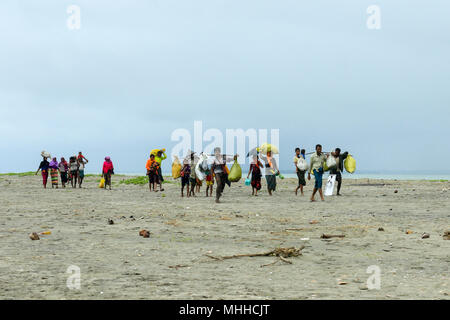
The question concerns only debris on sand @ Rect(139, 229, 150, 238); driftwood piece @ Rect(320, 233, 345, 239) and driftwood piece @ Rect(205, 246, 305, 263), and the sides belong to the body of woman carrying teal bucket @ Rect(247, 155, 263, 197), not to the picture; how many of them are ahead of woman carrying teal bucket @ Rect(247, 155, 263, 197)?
3

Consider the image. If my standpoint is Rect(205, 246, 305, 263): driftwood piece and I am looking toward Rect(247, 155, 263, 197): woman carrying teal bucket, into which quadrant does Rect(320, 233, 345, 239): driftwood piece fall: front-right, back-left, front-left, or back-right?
front-right

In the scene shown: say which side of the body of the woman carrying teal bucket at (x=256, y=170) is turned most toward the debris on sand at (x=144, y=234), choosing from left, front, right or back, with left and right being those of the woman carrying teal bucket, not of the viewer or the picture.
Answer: front

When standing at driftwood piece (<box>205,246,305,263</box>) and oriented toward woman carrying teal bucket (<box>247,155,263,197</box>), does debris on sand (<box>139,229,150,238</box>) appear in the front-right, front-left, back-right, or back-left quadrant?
front-left

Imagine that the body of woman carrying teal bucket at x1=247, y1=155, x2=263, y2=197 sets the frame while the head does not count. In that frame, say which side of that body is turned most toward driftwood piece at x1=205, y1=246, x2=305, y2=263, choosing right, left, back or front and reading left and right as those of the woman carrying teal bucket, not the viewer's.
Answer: front

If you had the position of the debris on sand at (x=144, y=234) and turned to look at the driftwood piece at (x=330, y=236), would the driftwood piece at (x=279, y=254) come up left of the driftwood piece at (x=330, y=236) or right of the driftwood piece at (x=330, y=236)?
right

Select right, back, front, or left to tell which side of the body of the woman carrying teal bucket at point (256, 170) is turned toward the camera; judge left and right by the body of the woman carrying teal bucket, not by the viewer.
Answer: front
